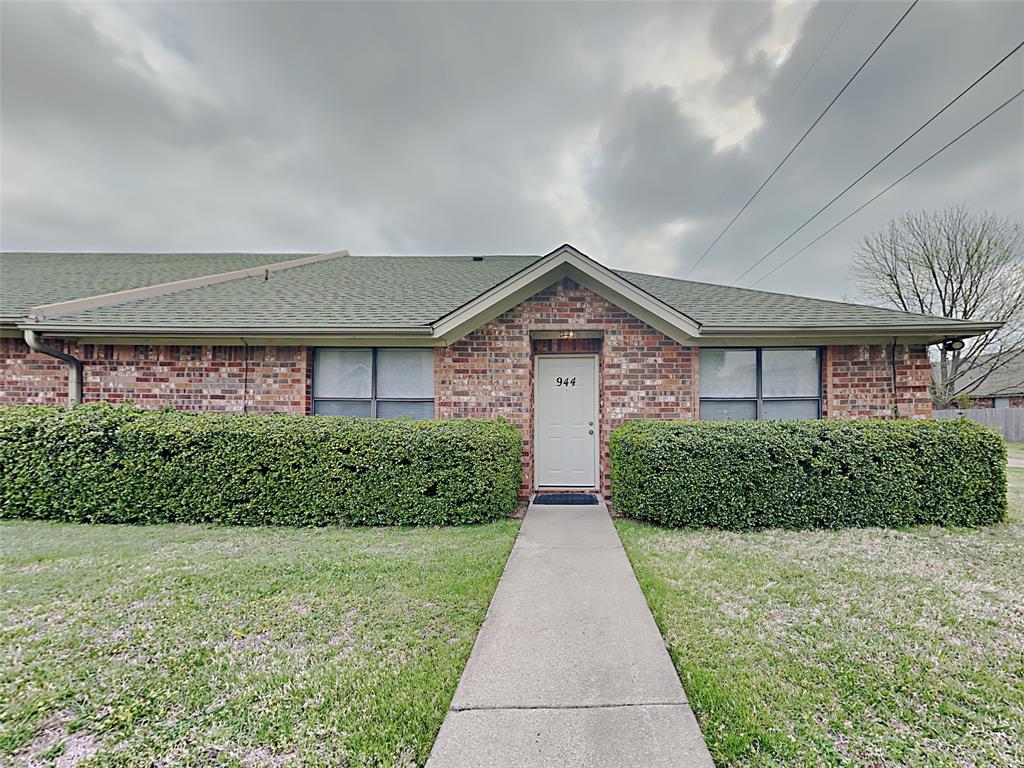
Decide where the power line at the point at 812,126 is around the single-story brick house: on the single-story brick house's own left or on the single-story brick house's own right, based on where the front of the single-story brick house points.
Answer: on the single-story brick house's own left

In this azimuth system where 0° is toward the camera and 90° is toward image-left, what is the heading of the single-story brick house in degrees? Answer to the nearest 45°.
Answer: approximately 0°

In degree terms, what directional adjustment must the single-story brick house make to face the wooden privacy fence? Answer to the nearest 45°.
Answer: approximately 135° to its left

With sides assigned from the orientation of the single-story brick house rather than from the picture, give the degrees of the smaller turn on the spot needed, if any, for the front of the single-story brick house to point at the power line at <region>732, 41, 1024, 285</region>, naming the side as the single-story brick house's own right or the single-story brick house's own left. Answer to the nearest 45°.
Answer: approximately 90° to the single-story brick house's own left

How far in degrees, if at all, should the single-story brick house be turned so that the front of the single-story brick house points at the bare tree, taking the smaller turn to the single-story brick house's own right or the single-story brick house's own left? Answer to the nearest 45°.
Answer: approximately 135° to the single-story brick house's own left

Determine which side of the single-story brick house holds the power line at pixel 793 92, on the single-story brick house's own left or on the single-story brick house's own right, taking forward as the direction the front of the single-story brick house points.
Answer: on the single-story brick house's own left
